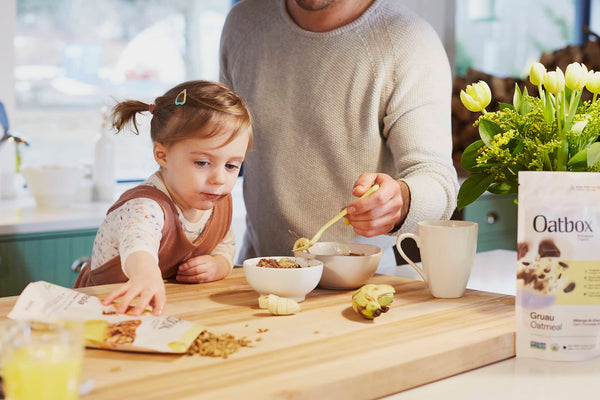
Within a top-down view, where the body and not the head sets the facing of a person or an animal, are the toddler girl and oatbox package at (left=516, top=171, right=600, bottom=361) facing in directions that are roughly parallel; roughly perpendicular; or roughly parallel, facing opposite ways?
roughly perpendicular

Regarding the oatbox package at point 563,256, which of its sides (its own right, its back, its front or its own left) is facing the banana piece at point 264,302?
right

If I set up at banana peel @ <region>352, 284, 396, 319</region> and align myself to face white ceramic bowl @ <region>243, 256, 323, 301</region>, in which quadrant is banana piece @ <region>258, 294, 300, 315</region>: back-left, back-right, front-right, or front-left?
front-left

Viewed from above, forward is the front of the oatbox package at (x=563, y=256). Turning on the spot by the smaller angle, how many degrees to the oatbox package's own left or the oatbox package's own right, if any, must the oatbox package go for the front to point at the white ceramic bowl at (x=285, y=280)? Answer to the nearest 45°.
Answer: approximately 90° to the oatbox package's own right

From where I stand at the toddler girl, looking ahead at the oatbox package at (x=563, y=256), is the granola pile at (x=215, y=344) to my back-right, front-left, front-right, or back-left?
front-right

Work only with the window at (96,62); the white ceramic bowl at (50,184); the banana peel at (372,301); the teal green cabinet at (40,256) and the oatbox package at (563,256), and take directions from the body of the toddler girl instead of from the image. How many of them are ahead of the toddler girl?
2

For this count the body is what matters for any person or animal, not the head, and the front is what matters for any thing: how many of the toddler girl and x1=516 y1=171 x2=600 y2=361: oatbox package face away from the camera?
0

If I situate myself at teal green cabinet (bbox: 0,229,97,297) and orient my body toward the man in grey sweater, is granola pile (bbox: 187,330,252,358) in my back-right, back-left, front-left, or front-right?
front-right

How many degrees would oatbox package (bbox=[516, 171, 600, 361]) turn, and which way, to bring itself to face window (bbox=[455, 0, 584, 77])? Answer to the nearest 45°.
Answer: approximately 180°

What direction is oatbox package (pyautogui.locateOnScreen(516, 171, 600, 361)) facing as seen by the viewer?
toward the camera
